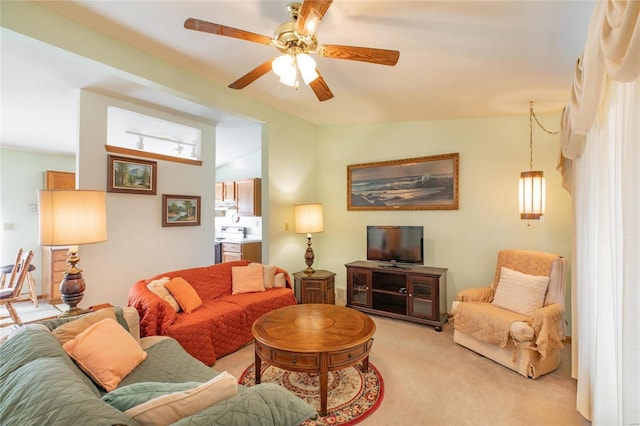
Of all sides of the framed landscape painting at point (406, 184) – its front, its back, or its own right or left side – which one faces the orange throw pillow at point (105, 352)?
front

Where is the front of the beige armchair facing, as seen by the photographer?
facing the viewer and to the left of the viewer

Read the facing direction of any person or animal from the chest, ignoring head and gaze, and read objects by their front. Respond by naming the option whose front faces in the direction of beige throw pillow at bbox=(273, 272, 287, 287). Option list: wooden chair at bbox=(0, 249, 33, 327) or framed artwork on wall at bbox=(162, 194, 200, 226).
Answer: the framed artwork on wall

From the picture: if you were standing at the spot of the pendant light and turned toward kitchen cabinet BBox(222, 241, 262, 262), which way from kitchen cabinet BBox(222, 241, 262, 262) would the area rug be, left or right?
left

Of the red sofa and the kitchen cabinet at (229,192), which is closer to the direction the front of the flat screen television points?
the red sofa

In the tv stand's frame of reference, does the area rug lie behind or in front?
in front

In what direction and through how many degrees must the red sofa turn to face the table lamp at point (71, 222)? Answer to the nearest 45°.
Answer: approximately 90° to its right

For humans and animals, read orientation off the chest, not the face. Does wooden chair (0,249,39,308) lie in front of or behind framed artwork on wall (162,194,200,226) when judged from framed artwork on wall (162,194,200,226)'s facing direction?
behind

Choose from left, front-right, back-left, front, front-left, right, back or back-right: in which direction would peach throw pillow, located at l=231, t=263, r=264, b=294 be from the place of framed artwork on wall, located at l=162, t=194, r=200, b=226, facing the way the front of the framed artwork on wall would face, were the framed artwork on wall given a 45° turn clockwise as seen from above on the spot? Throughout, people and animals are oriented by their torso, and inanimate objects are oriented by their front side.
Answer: front-left

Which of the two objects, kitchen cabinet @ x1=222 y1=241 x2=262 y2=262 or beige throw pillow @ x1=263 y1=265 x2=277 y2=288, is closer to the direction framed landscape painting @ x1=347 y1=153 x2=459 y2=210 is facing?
the beige throw pillow

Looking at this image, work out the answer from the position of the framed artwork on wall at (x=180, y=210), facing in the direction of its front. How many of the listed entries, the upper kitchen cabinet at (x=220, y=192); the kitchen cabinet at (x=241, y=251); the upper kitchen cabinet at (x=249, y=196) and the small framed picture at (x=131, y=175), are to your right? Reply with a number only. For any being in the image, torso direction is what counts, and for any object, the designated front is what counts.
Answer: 1

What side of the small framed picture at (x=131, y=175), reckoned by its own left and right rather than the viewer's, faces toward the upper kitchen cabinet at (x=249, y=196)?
left

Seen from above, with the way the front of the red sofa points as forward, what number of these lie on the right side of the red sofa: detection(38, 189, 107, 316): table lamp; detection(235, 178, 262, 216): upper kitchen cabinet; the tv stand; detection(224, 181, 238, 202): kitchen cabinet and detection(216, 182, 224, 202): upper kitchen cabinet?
1
